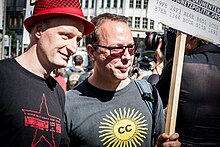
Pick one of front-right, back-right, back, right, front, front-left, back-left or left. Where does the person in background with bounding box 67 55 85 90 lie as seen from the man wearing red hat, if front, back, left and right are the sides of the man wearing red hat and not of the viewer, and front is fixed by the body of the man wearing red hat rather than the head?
back-left

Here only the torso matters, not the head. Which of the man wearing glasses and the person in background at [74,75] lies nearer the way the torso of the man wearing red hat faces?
the man wearing glasses

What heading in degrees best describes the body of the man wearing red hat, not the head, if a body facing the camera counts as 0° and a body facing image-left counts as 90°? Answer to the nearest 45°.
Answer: approximately 315°

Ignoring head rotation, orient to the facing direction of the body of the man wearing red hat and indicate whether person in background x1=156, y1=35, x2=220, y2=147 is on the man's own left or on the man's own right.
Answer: on the man's own left
